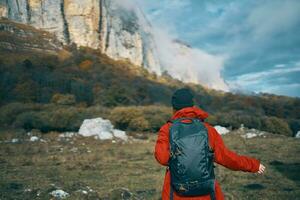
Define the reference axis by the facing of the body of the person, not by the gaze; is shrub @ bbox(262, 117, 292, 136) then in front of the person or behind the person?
in front

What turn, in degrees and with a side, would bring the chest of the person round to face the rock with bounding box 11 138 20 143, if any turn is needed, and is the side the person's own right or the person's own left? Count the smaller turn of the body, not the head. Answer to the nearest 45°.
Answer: approximately 45° to the person's own left

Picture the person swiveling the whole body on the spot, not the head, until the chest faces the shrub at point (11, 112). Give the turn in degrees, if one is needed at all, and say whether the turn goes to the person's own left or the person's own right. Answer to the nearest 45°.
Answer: approximately 45° to the person's own left

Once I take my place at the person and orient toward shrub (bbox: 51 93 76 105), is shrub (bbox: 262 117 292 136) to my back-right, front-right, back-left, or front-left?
front-right

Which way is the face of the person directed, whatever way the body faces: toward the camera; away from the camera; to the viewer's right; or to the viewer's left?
away from the camera

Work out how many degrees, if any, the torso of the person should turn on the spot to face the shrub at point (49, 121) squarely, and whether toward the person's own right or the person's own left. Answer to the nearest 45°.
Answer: approximately 45° to the person's own left

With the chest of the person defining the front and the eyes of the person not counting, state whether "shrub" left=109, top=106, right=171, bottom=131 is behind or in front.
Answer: in front

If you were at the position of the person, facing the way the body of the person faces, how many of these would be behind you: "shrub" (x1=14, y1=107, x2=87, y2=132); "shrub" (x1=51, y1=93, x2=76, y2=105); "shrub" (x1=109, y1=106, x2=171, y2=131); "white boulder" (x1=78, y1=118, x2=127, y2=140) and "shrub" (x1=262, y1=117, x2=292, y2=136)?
0

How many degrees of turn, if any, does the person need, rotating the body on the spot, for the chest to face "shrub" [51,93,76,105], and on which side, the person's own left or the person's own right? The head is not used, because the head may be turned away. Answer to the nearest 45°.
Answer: approximately 45° to the person's own left

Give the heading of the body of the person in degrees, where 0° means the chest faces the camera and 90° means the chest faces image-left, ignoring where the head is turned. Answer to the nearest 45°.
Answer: approximately 180°
